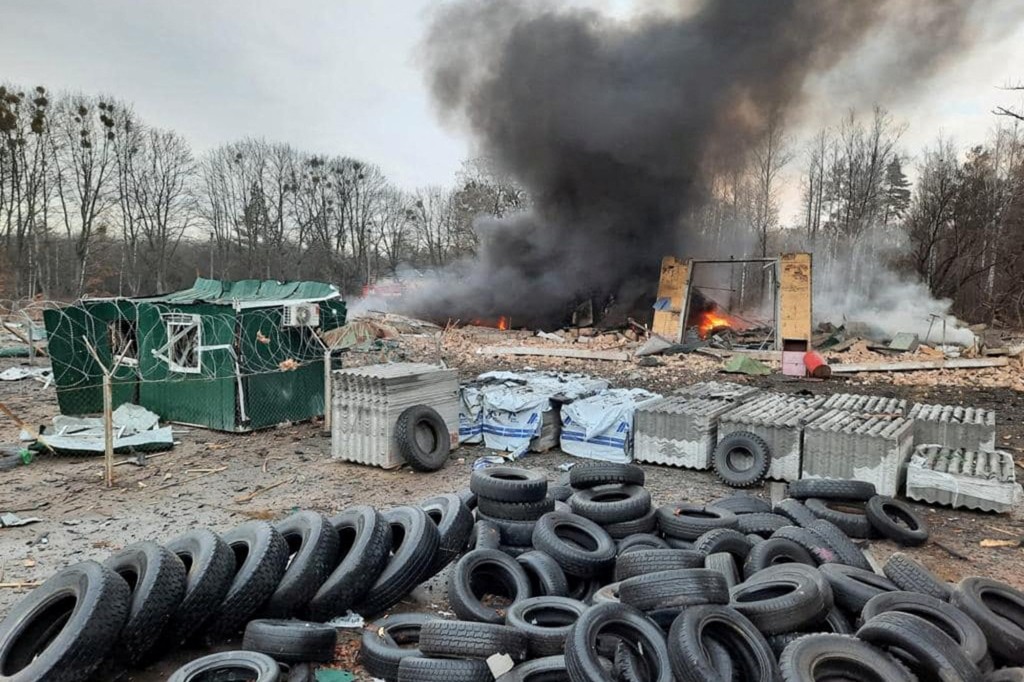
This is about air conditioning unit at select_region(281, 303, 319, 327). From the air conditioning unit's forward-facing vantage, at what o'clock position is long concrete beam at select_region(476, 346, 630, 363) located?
The long concrete beam is roughly at 9 o'clock from the air conditioning unit.

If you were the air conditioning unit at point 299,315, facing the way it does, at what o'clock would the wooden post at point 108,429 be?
The wooden post is roughly at 3 o'clock from the air conditioning unit.

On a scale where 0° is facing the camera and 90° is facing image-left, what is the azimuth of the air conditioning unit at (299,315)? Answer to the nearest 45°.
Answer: approximately 315°

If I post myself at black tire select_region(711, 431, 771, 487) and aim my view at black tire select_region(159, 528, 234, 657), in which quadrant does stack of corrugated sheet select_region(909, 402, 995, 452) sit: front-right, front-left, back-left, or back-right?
back-left
